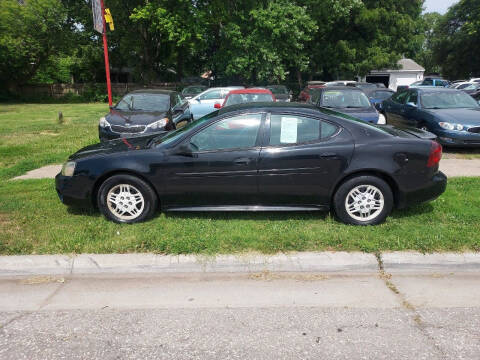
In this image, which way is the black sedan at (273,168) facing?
to the viewer's left

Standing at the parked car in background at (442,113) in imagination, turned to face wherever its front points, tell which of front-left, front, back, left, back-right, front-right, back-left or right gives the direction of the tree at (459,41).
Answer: back-left

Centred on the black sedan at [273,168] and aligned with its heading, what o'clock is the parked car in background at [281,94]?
The parked car in background is roughly at 3 o'clock from the black sedan.

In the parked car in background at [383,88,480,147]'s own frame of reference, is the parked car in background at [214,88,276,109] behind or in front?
behind

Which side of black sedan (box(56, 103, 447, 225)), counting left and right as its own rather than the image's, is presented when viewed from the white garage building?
right

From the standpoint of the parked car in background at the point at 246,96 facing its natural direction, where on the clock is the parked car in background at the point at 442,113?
the parked car in background at the point at 442,113 is roughly at 10 o'clock from the parked car in background at the point at 246,96.

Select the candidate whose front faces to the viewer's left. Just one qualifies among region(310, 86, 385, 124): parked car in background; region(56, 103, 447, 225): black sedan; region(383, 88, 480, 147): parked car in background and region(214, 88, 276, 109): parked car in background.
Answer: the black sedan

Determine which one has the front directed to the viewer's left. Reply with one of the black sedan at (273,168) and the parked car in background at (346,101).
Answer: the black sedan

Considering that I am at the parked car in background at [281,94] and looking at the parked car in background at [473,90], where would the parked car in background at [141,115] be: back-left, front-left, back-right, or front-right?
back-right

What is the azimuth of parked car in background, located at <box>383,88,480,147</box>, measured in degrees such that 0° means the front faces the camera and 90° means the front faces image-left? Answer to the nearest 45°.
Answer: approximately 315°

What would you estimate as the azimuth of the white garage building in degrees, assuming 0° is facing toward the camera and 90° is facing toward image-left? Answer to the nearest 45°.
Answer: approximately 45°

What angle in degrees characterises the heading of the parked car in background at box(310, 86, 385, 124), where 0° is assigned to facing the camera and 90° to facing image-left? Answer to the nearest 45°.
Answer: approximately 315°

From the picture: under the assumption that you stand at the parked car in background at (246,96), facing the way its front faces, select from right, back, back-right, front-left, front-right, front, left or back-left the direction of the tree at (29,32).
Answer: back-right
